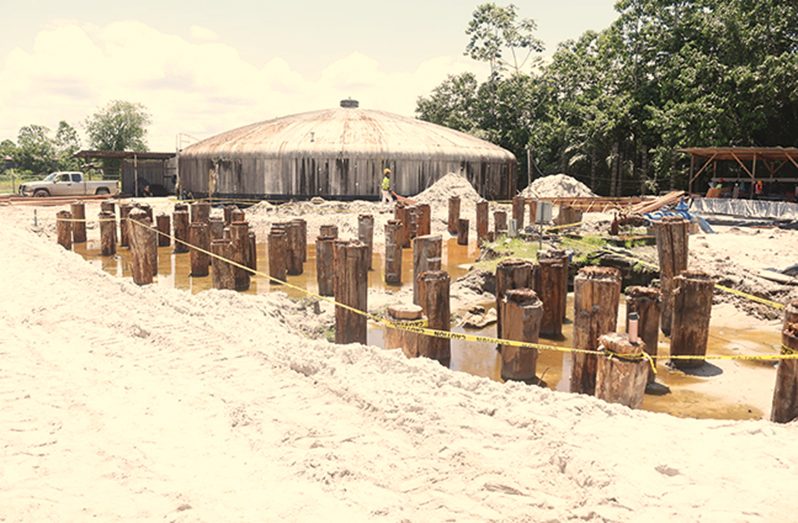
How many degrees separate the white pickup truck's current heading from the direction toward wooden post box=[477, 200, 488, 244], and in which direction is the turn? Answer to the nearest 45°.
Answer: approximately 135° to its left

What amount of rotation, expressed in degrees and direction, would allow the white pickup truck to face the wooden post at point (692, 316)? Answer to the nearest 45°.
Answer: approximately 90° to its left

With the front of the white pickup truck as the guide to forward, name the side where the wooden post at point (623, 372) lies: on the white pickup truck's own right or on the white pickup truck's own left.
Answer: on the white pickup truck's own left

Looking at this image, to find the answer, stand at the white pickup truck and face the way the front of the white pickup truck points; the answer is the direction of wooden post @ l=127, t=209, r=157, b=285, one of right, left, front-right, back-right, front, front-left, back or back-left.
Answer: left

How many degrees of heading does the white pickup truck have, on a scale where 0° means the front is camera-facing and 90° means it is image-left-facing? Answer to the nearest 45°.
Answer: approximately 90°

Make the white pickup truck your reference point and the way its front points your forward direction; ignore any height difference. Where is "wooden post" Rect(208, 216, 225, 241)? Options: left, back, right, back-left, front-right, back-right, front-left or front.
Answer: left

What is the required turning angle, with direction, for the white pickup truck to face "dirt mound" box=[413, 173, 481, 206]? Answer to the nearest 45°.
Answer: approximately 135° to its left

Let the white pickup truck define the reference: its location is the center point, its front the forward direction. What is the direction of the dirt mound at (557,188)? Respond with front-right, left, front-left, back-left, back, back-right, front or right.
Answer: back-left

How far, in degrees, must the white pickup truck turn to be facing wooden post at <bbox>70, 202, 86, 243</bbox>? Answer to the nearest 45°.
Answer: approximately 90° to its left

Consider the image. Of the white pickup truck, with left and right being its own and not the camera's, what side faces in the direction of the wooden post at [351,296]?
left

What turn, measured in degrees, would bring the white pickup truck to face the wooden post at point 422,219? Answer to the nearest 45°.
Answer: approximately 90° to its left

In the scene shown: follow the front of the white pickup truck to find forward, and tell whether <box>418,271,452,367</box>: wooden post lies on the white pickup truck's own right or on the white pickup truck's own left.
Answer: on the white pickup truck's own left

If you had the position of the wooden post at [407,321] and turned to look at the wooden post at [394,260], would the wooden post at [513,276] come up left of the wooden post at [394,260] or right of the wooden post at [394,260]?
right
